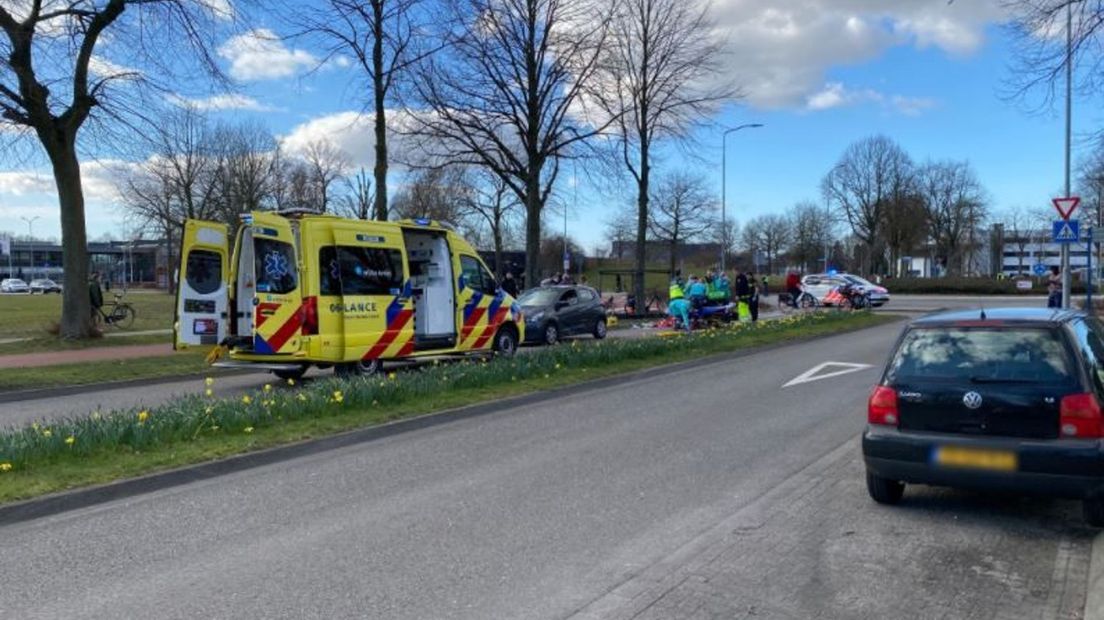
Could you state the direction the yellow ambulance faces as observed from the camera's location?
facing away from the viewer and to the right of the viewer

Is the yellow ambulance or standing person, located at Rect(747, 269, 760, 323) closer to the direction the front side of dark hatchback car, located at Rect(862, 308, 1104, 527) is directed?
the standing person

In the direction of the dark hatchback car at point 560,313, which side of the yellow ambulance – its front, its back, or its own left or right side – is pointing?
front

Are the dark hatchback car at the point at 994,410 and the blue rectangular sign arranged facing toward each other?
yes

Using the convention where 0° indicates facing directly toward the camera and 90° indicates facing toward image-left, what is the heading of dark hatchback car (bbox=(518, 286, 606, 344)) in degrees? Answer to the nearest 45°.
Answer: approximately 45°

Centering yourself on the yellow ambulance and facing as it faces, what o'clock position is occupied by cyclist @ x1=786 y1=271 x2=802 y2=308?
The cyclist is roughly at 12 o'clock from the yellow ambulance.

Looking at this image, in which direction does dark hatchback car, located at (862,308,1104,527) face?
away from the camera

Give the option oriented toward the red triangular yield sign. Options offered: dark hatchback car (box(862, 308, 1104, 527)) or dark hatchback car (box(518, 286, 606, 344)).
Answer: dark hatchback car (box(862, 308, 1104, 527))

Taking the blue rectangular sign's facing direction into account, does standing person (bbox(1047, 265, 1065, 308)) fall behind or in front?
behind

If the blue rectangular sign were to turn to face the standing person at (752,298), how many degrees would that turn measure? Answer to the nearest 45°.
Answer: approximately 90° to its right

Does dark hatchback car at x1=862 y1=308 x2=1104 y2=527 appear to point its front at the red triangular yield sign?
yes

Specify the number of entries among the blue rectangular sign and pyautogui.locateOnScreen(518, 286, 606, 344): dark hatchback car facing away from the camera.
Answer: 0

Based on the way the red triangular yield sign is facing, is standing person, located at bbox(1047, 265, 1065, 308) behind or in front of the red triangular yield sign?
behind

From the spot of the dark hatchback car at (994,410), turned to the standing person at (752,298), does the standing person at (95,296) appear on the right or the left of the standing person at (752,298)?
left

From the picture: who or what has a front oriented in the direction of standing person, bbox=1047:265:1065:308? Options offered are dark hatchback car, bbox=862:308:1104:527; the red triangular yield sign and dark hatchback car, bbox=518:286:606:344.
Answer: dark hatchback car, bbox=862:308:1104:527

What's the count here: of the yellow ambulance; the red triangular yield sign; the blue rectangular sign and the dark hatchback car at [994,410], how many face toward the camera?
2

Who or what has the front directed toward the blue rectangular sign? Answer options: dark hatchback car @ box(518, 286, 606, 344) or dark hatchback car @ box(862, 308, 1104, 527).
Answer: dark hatchback car @ box(862, 308, 1104, 527)
